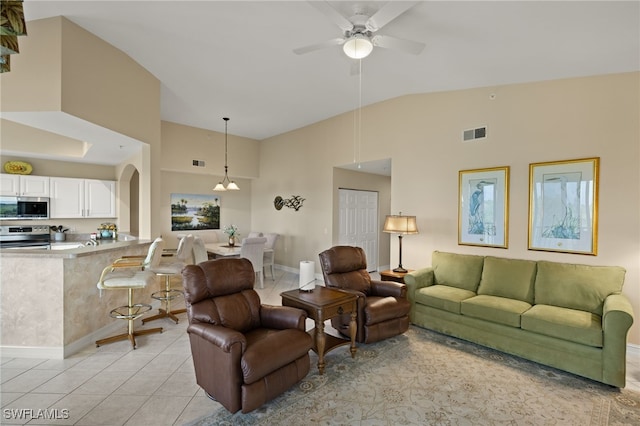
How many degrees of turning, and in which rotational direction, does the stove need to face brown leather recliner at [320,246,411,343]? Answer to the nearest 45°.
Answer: approximately 45° to its left

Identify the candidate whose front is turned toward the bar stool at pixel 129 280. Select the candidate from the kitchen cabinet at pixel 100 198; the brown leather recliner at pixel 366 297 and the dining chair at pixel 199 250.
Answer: the kitchen cabinet

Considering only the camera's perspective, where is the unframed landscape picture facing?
facing the viewer

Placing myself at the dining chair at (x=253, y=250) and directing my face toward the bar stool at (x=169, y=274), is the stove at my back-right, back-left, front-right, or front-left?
front-right

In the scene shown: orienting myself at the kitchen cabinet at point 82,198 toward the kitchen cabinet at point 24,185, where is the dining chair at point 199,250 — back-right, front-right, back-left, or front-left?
back-left

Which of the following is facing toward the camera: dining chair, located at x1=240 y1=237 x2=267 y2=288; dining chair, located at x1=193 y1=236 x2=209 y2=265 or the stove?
the stove

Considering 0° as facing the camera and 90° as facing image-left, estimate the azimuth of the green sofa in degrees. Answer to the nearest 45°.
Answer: approximately 45°

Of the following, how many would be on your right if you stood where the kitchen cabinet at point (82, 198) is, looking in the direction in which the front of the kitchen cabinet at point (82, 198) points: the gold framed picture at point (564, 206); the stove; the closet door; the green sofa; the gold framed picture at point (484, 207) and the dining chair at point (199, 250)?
1

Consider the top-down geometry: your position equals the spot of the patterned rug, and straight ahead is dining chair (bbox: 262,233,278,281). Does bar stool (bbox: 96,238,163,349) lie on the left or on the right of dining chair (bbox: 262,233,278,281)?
left

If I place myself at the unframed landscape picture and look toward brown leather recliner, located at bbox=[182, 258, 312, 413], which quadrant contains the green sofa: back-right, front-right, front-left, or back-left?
front-left

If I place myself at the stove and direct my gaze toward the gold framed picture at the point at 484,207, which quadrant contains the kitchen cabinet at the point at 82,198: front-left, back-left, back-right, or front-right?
front-left

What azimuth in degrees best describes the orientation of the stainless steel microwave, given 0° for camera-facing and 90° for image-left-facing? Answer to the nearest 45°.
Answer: approximately 0°

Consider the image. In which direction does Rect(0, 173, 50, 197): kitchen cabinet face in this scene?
toward the camera

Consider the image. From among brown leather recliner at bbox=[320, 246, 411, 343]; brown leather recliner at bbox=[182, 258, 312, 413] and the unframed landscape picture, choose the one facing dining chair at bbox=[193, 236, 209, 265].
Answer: the unframed landscape picture

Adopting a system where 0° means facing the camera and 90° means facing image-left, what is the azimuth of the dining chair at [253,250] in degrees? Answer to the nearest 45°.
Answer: approximately 135°

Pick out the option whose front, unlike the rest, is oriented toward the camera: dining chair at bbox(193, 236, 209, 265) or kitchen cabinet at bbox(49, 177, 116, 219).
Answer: the kitchen cabinet

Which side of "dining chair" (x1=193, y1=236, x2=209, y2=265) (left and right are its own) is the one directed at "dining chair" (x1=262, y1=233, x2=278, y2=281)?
front

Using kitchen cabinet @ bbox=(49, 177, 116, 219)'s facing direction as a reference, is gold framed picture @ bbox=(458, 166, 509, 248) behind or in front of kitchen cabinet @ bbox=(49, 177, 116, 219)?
in front
